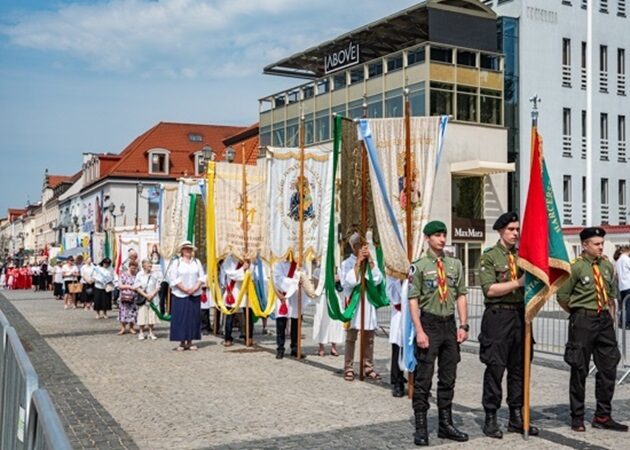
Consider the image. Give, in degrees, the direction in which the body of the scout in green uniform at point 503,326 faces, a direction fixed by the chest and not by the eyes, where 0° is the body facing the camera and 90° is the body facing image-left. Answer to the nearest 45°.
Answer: approximately 315°

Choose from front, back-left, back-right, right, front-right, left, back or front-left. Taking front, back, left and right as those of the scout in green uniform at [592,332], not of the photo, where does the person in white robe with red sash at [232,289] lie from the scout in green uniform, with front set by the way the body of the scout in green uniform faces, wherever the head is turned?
back

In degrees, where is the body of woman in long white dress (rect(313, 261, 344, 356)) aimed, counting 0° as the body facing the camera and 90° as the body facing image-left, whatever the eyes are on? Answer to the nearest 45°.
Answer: approximately 0°

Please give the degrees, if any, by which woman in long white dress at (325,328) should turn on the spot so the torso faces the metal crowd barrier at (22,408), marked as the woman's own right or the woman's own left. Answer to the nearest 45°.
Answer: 0° — they already face it

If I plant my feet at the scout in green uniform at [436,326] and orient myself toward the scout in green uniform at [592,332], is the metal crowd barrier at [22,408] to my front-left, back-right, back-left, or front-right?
back-right

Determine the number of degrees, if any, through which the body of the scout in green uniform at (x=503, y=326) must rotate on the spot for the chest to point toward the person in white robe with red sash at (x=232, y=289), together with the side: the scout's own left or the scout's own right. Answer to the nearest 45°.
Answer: approximately 180°

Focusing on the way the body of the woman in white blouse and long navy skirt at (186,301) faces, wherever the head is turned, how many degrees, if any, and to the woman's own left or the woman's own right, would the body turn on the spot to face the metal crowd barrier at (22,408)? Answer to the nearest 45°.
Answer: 0° — they already face it

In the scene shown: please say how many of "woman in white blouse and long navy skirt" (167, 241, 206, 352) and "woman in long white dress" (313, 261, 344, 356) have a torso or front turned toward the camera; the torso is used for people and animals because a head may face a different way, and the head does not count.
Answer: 2

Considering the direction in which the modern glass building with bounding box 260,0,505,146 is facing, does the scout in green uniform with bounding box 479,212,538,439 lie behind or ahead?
ahead
